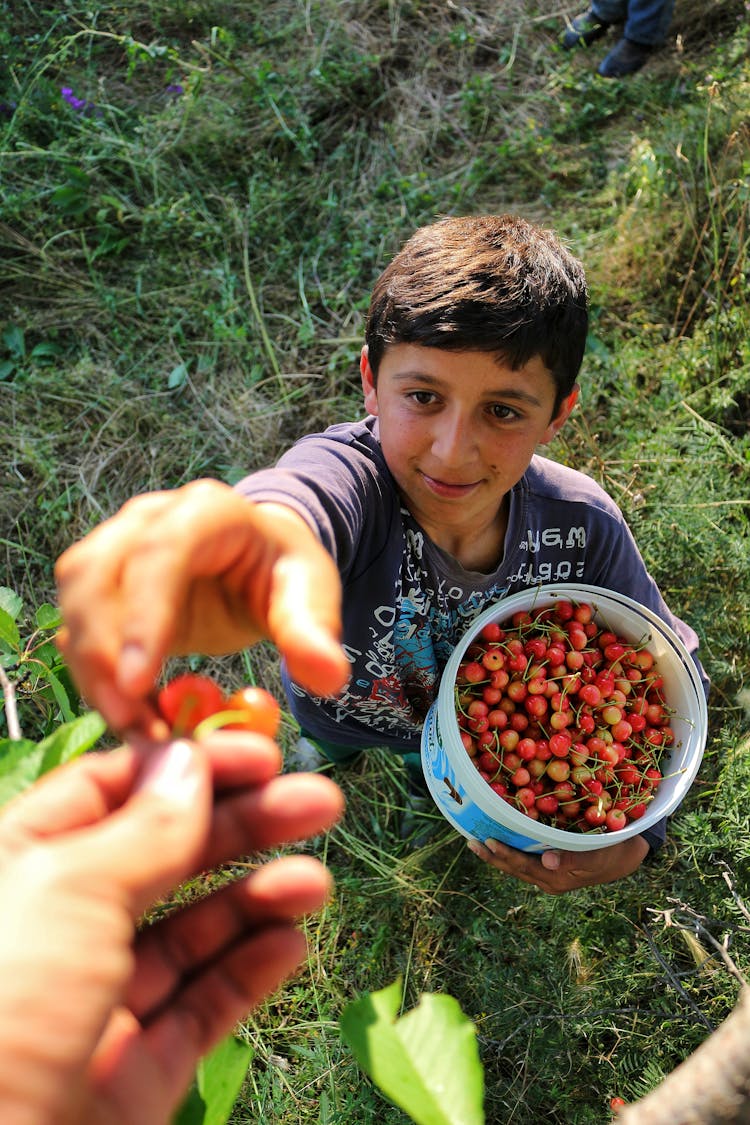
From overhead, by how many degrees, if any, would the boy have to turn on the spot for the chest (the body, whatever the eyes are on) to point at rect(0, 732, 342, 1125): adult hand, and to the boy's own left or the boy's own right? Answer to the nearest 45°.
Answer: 0° — they already face it

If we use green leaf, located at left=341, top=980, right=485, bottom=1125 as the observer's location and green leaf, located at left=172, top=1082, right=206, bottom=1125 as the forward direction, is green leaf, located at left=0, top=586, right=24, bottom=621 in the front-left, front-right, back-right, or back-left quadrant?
front-right

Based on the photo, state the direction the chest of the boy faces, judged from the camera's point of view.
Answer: toward the camera

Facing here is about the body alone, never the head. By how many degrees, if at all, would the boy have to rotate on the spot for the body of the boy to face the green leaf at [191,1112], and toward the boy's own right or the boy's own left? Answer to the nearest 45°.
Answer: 0° — they already face it

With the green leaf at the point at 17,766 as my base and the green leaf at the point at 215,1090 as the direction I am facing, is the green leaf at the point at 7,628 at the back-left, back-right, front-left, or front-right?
back-left

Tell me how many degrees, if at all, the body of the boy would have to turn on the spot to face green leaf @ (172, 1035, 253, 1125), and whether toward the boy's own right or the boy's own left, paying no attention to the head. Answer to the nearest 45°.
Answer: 0° — they already face it

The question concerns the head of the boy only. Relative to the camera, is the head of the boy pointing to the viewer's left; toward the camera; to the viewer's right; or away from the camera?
toward the camera

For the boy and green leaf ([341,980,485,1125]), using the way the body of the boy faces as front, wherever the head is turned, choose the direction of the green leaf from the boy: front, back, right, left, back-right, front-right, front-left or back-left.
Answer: front
